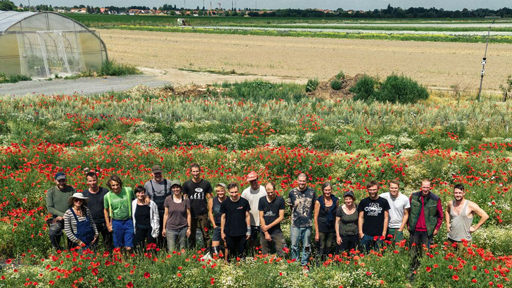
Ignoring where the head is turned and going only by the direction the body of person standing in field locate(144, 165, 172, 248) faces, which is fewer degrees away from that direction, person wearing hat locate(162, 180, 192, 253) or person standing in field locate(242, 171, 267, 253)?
the person wearing hat

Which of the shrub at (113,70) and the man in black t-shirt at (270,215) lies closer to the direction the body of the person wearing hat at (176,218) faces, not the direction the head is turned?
the man in black t-shirt

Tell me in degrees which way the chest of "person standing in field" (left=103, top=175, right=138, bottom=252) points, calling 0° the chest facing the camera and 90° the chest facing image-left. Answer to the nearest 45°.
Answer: approximately 0°

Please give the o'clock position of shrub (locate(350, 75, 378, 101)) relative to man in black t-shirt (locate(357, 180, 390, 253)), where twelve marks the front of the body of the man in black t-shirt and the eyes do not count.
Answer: The shrub is roughly at 6 o'clock from the man in black t-shirt.
